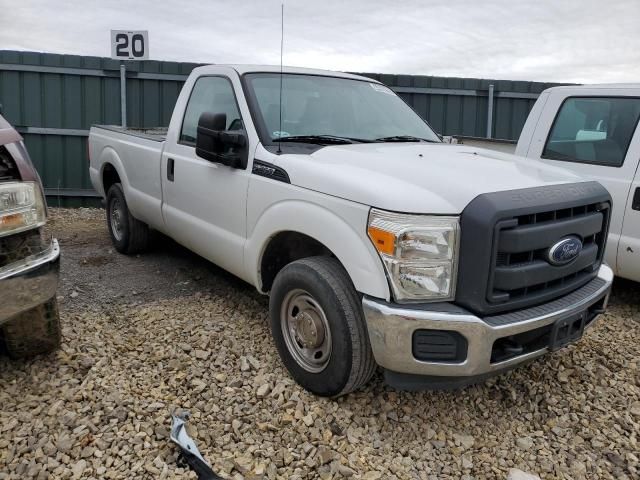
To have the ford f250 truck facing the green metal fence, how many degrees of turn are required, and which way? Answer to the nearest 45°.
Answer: approximately 180°

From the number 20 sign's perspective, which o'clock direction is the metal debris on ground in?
The metal debris on ground is roughly at 12 o'clock from the number 20 sign.

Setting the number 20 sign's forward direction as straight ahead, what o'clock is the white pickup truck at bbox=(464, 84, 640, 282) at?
The white pickup truck is roughly at 11 o'clock from the number 20 sign.

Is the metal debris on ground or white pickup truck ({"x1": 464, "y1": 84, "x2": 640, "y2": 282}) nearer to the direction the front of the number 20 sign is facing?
the metal debris on ground

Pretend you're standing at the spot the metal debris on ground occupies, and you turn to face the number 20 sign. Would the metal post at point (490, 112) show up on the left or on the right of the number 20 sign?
right

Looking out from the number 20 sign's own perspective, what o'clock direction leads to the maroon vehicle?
The maroon vehicle is roughly at 12 o'clock from the number 20 sign.

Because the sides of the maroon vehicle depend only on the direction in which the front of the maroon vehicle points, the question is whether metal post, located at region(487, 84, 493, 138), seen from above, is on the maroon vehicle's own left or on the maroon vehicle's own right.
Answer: on the maroon vehicle's own left

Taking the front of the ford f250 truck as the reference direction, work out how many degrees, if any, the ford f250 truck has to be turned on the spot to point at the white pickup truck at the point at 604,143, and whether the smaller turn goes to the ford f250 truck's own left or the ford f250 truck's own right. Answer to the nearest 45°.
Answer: approximately 90° to the ford f250 truck's own left

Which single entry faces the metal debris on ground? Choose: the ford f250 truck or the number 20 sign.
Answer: the number 20 sign

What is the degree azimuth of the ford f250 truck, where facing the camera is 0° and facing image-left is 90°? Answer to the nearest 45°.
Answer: approximately 315°

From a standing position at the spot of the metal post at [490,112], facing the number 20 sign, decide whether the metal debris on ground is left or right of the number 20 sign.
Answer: left

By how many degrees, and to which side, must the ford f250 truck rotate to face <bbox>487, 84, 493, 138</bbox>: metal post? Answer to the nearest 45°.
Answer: approximately 135° to its left
